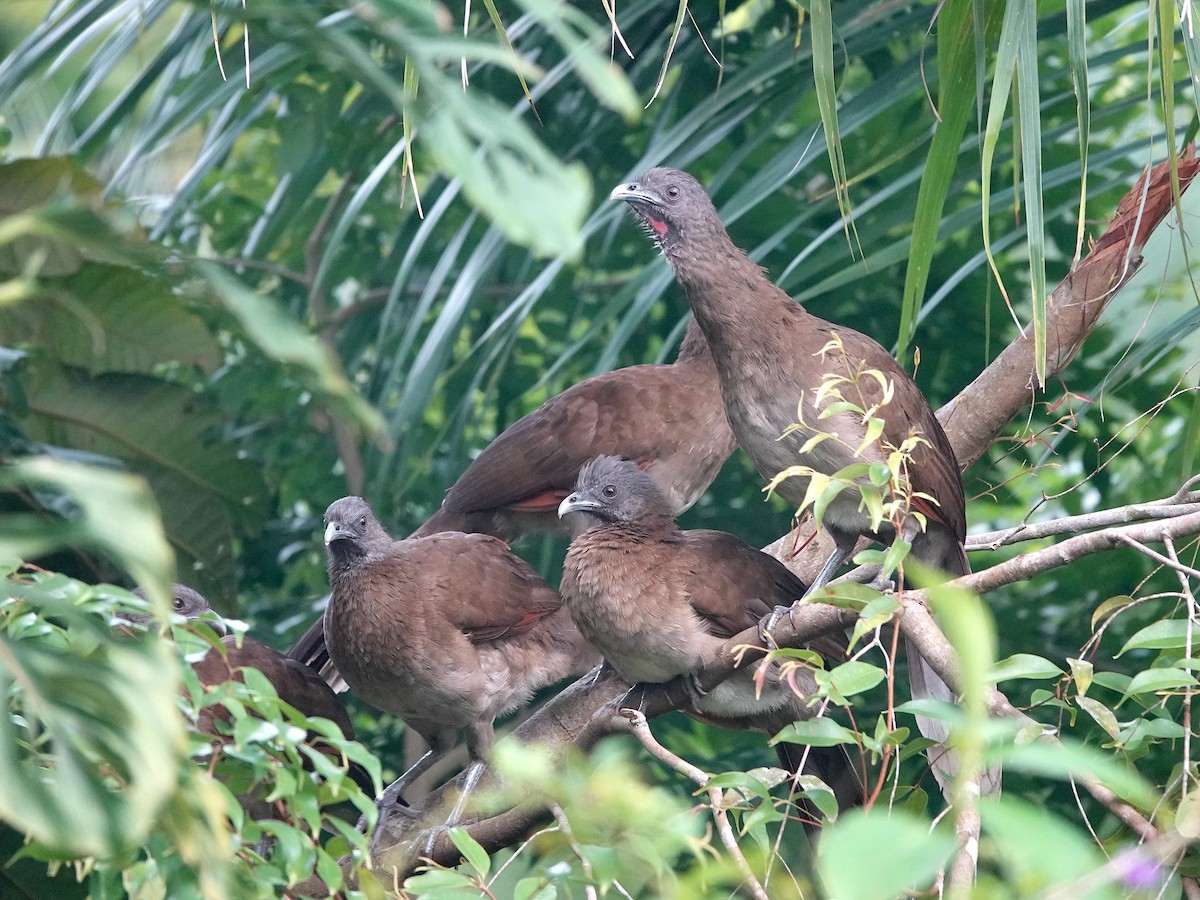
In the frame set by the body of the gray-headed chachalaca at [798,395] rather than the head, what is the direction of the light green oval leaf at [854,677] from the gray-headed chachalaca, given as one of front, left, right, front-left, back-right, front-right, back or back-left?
front-left

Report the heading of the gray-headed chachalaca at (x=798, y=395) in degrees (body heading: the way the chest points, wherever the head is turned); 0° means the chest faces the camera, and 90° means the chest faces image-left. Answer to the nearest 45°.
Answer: approximately 45°

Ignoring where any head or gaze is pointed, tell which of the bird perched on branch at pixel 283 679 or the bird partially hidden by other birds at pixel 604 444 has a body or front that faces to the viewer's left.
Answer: the bird perched on branch

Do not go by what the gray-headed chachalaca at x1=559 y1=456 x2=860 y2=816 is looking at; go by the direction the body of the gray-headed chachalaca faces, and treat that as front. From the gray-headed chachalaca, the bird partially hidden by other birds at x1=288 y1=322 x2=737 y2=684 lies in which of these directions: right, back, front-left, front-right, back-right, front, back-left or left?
back-right

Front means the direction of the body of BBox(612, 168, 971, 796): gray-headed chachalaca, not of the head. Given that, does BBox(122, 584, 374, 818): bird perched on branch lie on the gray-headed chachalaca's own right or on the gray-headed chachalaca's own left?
on the gray-headed chachalaca's own right

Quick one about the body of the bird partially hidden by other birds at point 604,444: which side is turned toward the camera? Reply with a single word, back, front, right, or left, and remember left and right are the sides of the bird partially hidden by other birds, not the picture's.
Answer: right

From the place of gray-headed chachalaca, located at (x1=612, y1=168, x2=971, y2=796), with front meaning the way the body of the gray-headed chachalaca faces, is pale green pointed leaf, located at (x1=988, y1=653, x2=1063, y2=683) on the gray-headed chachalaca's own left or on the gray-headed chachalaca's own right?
on the gray-headed chachalaca's own left

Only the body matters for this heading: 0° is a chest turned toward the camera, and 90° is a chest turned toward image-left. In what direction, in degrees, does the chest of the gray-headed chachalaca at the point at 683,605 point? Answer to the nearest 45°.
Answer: approximately 45°

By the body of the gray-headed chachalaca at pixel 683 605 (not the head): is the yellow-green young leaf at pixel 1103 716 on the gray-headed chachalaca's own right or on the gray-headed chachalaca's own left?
on the gray-headed chachalaca's own left

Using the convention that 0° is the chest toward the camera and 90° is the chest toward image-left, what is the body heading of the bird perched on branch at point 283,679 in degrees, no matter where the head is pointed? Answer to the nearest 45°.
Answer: approximately 90°
